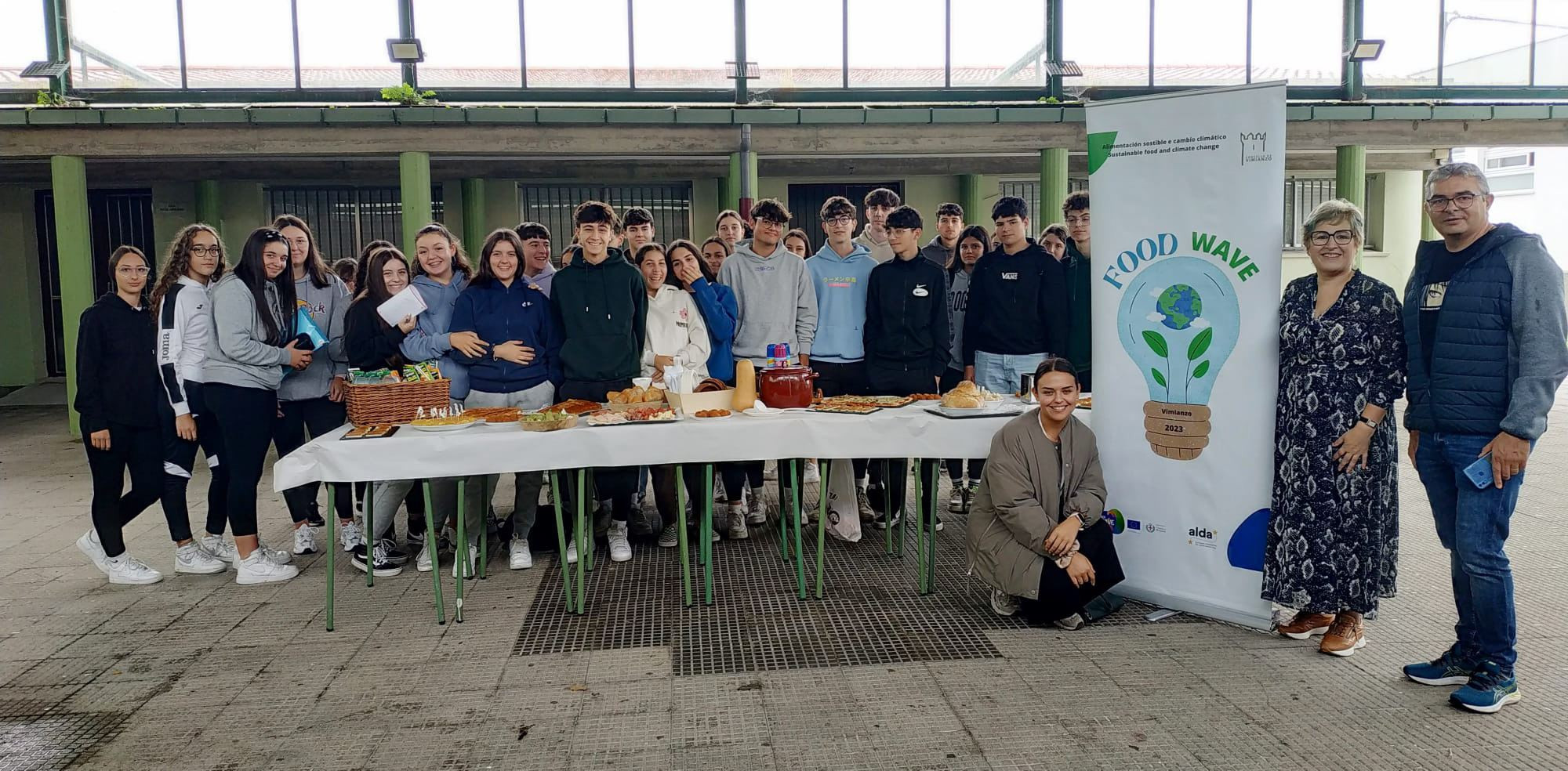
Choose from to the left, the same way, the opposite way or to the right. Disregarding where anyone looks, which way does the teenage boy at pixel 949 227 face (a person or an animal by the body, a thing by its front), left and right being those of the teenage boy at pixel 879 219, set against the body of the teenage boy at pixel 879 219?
the same way

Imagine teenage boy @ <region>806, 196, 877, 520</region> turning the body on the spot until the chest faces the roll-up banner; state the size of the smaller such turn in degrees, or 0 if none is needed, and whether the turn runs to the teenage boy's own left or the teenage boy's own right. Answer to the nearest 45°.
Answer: approximately 45° to the teenage boy's own left

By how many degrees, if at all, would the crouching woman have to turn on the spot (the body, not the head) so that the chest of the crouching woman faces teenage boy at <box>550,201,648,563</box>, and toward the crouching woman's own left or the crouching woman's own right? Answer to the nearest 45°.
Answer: approximately 135° to the crouching woman's own right

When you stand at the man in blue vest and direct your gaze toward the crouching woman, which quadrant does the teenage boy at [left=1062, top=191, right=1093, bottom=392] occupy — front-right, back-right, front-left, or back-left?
front-right

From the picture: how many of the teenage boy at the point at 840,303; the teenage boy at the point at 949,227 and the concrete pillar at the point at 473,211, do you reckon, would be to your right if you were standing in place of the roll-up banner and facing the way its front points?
3

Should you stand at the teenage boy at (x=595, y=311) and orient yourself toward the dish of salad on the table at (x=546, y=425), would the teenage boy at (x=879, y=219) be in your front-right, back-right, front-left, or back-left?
back-left

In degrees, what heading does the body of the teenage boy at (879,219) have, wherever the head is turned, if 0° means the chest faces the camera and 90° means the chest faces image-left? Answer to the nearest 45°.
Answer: approximately 0°

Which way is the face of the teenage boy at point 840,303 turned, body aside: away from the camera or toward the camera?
toward the camera

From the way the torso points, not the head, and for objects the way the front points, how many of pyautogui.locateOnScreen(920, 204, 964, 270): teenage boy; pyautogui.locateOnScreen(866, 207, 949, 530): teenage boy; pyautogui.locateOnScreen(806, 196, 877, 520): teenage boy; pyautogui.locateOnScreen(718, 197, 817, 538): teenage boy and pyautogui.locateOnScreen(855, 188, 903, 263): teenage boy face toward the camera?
5

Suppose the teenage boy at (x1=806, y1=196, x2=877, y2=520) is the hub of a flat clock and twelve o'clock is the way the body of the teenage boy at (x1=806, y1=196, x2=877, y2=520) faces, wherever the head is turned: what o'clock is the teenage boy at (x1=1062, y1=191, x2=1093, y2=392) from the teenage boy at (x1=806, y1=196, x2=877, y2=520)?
the teenage boy at (x1=1062, y1=191, x2=1093, y2=392) is roughly at 9 o'clock from the teenage boy at (x1=806, y1=196, x2=877, y2=520).

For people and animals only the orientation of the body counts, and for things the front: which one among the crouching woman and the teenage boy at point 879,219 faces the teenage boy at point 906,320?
the teenage boy at point 879,219

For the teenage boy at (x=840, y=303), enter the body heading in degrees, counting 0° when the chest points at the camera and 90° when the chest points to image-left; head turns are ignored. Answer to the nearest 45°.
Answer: approximately 0°

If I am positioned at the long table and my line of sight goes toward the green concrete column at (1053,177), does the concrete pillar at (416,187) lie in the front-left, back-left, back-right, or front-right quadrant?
front-left

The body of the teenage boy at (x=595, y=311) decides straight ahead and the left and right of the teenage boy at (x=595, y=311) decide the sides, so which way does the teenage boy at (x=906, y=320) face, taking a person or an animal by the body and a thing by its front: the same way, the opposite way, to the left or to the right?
the same way

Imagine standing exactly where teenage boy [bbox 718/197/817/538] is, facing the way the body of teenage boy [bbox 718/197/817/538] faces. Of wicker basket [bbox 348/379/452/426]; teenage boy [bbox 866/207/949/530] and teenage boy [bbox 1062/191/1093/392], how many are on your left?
2

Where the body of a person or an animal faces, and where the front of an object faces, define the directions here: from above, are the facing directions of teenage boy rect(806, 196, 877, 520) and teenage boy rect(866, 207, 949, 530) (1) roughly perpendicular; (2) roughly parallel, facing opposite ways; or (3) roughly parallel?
roughly parallel

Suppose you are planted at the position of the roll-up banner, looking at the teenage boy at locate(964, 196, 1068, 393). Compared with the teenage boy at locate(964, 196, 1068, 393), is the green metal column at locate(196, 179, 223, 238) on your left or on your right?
left

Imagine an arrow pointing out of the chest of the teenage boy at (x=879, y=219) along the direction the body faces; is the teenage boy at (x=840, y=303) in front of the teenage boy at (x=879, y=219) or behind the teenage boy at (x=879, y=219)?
in front

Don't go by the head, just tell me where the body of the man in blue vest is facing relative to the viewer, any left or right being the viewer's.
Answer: facing the viewer and to the left of the viewer

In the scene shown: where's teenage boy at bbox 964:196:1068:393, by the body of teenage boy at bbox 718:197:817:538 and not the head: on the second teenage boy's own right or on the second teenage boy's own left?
on the second teenage boy's own left
